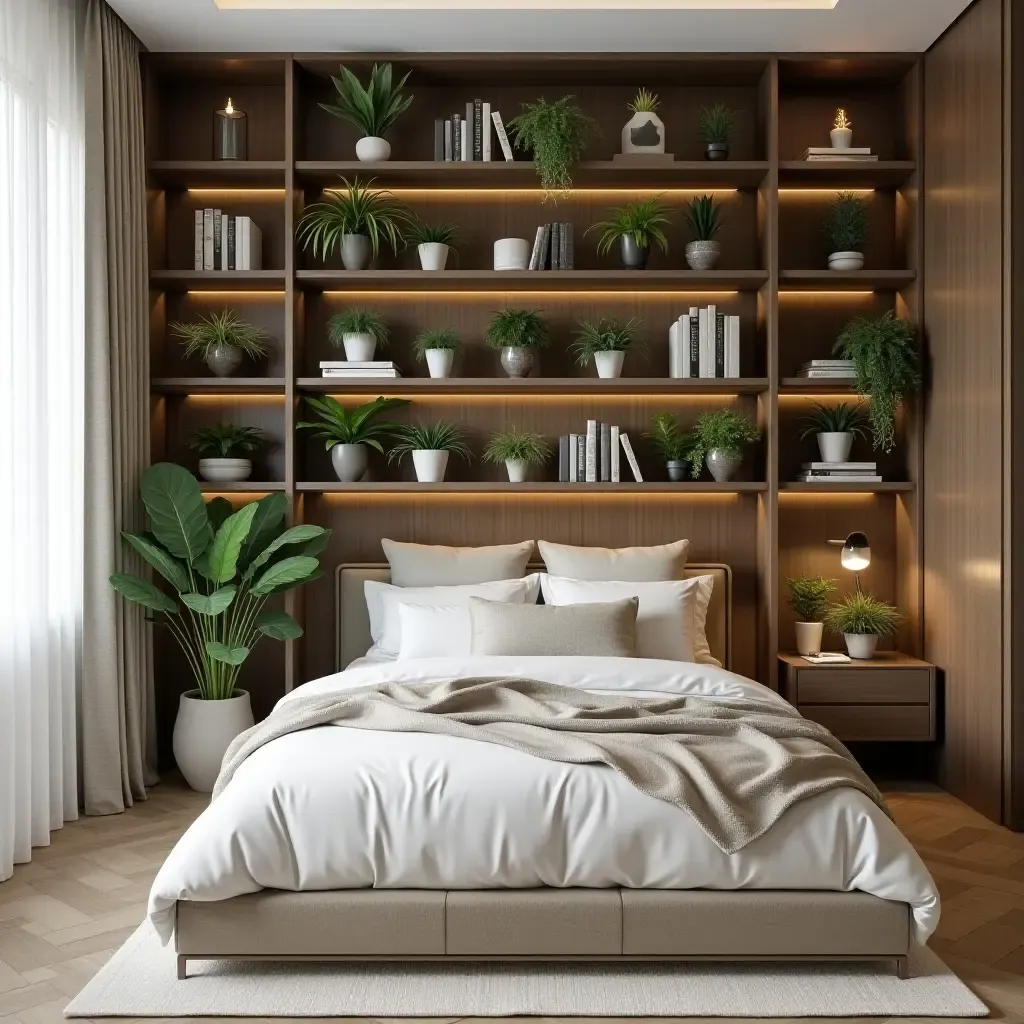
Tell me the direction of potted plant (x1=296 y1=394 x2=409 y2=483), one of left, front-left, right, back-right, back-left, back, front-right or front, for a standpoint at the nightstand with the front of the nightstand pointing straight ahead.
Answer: right

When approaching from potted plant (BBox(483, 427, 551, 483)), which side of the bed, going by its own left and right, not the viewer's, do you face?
back

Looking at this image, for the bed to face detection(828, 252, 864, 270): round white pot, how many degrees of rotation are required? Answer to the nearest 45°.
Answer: approximately 135° to its left

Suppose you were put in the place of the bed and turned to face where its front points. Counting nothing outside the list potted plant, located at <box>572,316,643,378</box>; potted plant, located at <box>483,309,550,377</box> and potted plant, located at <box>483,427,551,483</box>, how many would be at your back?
3

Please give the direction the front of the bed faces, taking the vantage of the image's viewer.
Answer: facing the viewer

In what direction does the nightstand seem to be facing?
toward the camera

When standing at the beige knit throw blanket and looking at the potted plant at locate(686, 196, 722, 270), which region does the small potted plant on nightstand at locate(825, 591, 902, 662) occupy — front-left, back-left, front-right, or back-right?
front-right

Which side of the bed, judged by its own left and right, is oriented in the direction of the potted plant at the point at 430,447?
back

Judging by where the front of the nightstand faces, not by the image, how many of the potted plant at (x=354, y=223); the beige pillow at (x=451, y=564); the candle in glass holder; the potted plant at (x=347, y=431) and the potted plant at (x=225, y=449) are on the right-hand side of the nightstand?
5

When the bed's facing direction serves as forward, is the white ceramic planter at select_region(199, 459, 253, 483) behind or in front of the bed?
behind

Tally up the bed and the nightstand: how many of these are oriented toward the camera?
2

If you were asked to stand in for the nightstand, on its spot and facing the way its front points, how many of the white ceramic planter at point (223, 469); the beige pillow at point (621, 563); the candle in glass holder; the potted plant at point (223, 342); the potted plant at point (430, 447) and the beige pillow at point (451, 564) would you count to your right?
6
